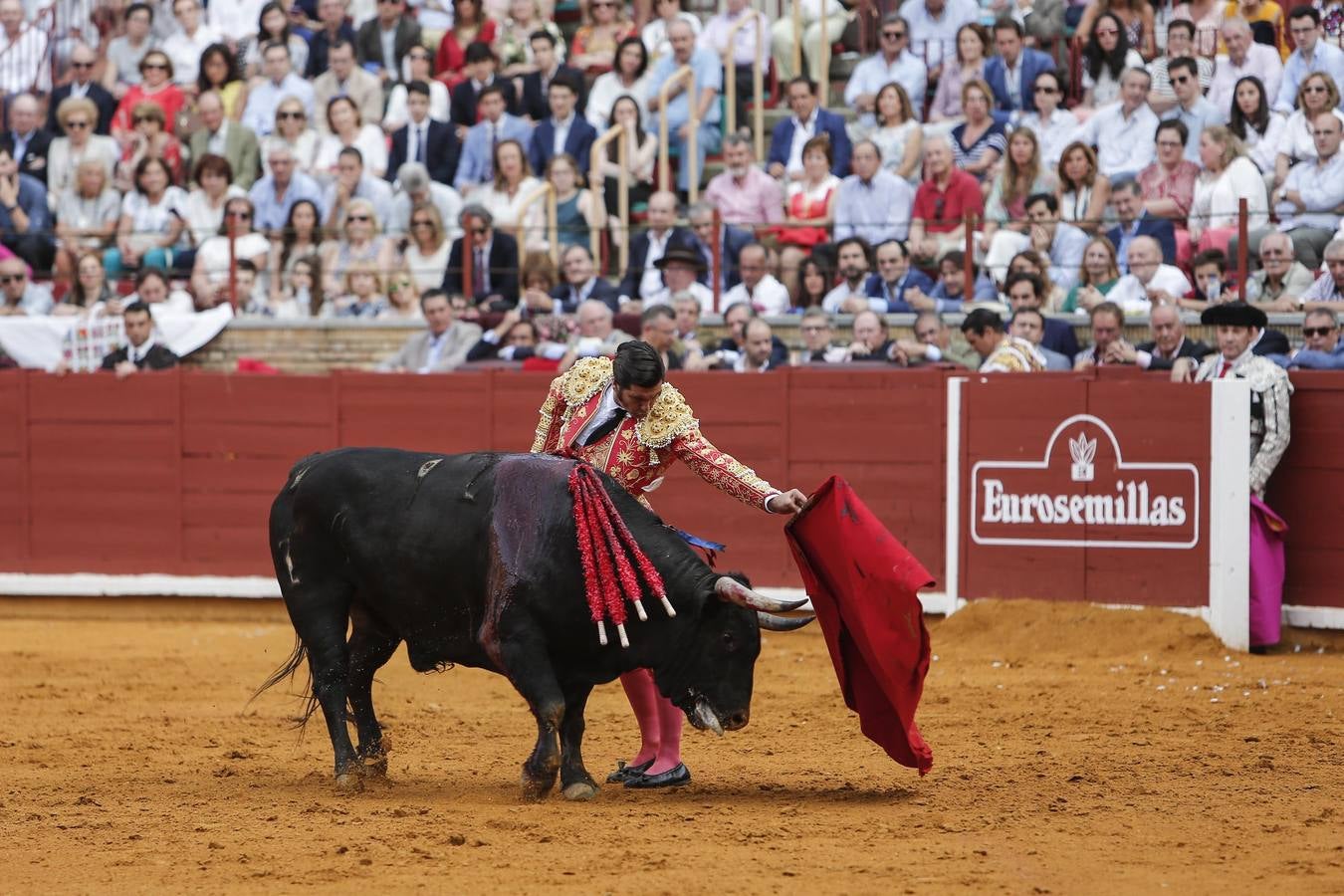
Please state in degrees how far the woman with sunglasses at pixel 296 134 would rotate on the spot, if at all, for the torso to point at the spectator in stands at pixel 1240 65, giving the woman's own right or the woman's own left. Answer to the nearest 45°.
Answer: approximately 45° to the woman's own left

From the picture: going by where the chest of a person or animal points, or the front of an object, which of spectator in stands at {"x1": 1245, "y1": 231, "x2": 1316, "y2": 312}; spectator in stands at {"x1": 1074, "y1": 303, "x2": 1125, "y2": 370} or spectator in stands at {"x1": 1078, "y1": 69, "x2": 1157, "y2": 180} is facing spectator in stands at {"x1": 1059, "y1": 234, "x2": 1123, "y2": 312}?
spectator in stands at {"x1": 1078, "y1": 69, "x2": 1157, "y2": 180}

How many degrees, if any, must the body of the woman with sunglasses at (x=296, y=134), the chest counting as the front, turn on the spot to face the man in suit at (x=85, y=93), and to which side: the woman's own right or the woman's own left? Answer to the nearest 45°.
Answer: approximately 135° to the woman's own right

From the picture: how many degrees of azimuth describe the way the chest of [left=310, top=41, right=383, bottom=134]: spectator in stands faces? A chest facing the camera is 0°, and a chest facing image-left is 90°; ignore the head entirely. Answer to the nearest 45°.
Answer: approximately 0°

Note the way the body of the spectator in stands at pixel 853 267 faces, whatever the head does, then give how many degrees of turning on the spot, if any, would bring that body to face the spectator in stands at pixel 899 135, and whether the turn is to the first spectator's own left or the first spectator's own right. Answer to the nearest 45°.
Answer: approximately 180°

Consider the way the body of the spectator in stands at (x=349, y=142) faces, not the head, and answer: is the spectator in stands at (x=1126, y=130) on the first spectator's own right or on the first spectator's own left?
on the first spectator's own left

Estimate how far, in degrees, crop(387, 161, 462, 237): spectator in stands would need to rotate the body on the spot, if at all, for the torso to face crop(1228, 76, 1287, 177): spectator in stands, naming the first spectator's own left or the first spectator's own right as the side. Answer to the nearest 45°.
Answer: approximately 45° to the first spectator's own left

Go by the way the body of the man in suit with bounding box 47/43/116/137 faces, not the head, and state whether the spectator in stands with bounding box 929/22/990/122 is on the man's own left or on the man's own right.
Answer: on the man's own left

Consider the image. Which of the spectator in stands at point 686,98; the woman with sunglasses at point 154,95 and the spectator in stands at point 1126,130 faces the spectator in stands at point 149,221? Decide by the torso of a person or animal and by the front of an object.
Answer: the woman with sunglasses

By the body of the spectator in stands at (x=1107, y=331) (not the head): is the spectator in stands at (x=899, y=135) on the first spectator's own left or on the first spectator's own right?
on the first spectator's own right

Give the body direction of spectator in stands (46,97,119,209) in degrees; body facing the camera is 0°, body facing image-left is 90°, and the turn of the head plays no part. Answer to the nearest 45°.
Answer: approximately 0°
